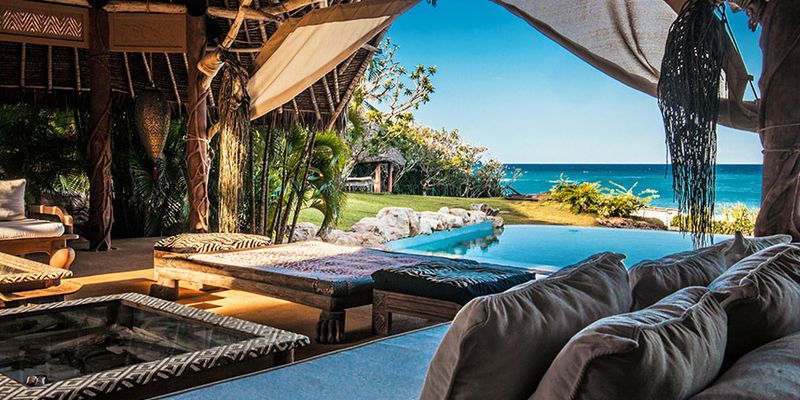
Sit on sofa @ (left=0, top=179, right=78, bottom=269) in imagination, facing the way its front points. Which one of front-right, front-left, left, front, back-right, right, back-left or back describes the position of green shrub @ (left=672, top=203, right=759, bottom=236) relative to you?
front-left

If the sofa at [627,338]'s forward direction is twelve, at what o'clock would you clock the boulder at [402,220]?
The boulder is roughly at 1 o'clock from the sofa.

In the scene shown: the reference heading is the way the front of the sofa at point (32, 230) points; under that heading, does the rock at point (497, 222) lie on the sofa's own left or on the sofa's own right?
on the sofa's own left

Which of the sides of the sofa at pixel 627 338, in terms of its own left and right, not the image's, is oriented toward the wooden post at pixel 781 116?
right

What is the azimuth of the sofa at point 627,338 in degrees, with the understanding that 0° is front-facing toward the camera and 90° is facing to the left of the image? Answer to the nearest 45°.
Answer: approximately 135°

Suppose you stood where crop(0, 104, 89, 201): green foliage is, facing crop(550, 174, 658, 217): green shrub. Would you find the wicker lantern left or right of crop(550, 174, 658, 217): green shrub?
right

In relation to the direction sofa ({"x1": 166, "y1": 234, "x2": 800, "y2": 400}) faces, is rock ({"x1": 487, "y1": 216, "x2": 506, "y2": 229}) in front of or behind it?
in front

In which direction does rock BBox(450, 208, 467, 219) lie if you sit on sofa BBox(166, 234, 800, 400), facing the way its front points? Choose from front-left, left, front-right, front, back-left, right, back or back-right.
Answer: front-right

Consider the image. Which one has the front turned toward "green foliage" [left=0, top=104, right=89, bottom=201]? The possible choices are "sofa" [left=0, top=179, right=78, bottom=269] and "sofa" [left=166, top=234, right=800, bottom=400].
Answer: "sofa" [left=166, top=234, right=800, bottom=400]

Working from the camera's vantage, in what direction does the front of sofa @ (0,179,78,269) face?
facing the viewer and to the right of the viewer

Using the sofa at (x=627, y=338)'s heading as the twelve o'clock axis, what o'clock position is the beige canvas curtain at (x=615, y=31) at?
The beige canvas curtain is roughly at 2 o'clock from the sofa.

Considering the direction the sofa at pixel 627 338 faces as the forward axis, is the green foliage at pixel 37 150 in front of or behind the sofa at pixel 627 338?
in front
